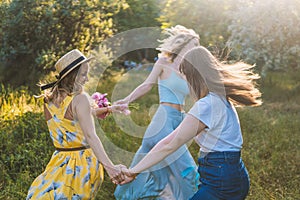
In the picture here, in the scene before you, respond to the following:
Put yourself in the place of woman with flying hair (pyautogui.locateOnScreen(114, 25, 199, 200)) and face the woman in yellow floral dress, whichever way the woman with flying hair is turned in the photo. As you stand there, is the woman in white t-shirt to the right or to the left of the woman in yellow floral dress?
left

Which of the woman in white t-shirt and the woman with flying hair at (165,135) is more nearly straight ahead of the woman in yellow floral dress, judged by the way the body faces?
the woman with flying hair

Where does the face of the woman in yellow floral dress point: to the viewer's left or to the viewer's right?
to the viewer's right

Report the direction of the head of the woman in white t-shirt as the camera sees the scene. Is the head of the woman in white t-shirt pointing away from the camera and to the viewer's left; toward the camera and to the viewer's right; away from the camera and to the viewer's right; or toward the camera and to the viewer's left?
away from the camera and to the viewer's left

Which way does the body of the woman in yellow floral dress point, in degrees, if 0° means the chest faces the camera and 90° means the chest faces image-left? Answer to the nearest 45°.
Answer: approximately 225°

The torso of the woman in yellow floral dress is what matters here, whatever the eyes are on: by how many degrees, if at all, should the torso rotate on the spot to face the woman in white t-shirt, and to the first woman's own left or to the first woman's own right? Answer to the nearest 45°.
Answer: approximately 90° to the first woman's own right

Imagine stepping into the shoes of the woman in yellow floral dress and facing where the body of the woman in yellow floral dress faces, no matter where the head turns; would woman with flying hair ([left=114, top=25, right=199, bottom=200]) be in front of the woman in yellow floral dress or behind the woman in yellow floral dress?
in front
